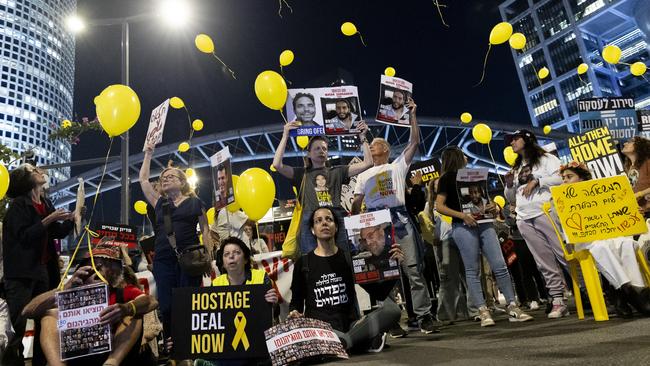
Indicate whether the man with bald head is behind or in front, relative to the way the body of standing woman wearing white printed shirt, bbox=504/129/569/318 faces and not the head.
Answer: in front

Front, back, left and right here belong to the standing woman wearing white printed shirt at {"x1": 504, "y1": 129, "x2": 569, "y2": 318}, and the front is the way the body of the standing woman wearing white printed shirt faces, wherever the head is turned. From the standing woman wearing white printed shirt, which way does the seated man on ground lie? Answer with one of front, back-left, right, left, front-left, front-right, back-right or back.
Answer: front

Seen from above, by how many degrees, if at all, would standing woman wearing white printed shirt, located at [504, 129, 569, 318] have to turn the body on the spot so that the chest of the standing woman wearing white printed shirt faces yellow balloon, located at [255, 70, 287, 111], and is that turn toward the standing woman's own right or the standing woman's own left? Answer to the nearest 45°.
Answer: approximately 45° to the standing woman's own right

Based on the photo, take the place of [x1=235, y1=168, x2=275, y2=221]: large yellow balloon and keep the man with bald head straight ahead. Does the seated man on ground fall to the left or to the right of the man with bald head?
right

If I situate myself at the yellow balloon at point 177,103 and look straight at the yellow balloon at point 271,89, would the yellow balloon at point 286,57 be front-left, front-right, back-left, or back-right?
front-left

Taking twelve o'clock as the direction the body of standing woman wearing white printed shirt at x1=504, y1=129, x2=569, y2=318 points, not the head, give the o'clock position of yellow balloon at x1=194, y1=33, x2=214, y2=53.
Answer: The yellow balloon is roughly at 2 o'clock from the standing woman wearing white printed shirt.

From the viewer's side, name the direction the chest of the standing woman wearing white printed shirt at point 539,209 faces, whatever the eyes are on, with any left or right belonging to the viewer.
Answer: facing the viewer and to the left of the viewer

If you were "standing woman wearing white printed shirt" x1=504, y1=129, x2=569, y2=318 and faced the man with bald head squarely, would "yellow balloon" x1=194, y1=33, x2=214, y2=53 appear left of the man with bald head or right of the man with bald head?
right

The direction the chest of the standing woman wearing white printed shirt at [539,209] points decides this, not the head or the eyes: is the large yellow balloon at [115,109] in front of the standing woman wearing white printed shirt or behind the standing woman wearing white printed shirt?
in front
